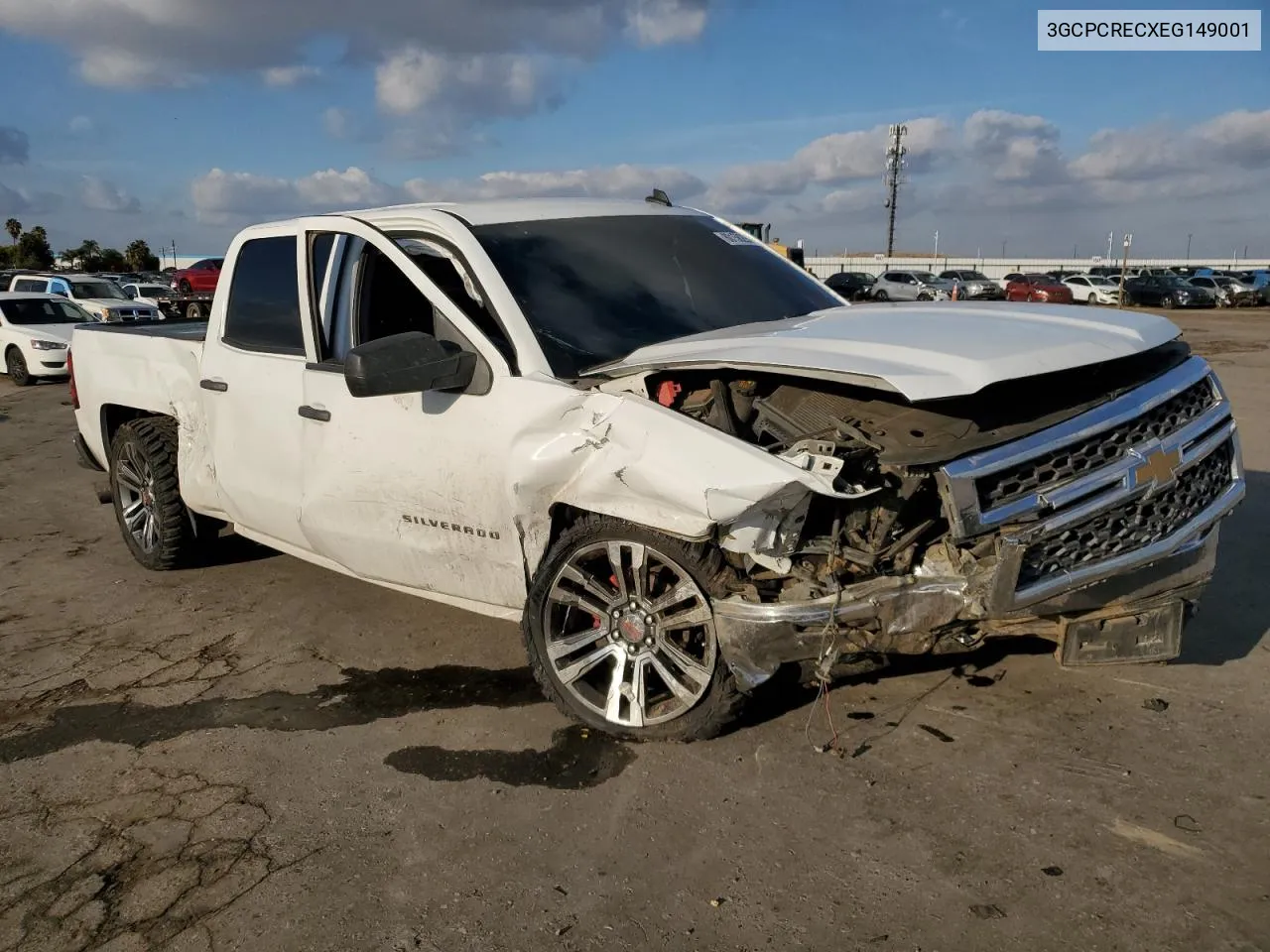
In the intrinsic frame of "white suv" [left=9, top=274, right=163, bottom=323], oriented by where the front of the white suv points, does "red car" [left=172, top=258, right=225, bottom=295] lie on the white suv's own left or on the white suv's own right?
on the white suv's own left

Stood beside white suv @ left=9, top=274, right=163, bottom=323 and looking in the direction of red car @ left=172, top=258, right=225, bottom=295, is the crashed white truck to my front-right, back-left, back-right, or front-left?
back-right

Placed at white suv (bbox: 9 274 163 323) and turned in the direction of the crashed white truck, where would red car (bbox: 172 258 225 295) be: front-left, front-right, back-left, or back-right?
back-left

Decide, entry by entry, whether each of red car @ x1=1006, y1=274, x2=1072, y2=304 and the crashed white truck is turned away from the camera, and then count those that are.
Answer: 0

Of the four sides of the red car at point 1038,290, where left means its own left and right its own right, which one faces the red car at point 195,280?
right

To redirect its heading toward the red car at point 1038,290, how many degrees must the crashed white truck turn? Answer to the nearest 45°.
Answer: approximately 135° to its left

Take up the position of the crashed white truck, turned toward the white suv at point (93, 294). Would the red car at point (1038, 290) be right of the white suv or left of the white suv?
right

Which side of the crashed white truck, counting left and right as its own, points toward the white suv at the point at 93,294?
back

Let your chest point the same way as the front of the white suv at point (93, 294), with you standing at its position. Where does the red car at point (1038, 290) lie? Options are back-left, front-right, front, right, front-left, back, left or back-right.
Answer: front-left

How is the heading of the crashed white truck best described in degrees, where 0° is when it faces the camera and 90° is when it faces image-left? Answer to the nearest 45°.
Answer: approximately 315°

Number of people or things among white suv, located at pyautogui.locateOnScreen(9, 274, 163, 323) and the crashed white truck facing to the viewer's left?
0

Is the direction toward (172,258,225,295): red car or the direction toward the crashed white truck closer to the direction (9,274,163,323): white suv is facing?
the crashed white truck

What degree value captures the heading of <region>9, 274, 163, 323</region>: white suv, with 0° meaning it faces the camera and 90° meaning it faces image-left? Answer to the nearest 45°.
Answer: approximately 315°

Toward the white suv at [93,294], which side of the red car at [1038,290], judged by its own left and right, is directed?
right
